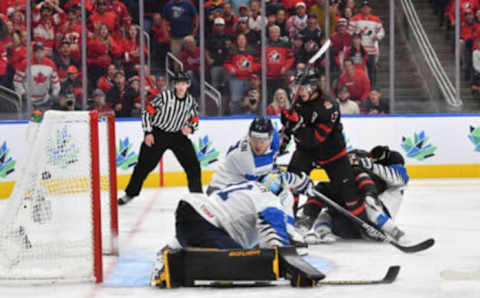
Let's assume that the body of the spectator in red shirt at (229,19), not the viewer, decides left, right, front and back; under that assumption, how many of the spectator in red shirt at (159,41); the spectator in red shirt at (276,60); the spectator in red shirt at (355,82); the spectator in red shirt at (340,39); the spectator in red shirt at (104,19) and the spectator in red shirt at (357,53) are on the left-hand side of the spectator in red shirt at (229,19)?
4

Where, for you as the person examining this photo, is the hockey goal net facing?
facing to the right of the viewer

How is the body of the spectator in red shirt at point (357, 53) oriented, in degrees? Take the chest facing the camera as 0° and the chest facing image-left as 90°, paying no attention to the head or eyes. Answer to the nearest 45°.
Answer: approximately 0°

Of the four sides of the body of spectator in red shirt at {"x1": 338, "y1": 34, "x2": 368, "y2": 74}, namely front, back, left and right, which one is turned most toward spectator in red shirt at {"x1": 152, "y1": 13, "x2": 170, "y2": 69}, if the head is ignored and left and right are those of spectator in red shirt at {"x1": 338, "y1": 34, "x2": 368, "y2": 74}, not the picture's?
right

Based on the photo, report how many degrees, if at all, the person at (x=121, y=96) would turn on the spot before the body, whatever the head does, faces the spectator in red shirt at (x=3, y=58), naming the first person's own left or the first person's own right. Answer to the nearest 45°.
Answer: approximately 90° to the first person's own right

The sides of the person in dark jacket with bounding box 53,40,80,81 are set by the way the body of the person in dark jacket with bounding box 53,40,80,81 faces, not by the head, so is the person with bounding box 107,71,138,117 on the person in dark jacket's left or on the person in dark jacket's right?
on the person in dark jacket's left

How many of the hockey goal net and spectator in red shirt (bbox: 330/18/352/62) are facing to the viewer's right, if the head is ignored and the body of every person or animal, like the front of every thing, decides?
1

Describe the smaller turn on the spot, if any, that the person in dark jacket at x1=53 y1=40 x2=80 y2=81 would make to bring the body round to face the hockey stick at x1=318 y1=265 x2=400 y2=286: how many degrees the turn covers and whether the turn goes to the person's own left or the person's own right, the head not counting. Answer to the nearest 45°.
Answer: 0° — they already face it

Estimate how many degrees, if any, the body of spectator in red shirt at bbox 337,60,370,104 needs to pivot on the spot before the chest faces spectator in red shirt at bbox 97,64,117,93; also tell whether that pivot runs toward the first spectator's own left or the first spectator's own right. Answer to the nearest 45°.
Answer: approximately 45° to the first spectator's own right
